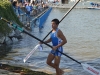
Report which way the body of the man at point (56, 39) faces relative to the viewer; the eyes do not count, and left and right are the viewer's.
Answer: facing the viewer and to the left of the viewer
